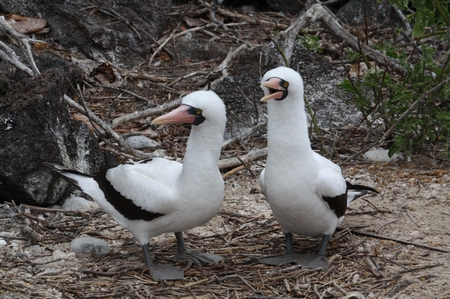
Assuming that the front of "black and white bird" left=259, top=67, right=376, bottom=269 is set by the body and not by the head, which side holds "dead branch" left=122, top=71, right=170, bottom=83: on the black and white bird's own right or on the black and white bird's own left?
on the black and white bird's own right

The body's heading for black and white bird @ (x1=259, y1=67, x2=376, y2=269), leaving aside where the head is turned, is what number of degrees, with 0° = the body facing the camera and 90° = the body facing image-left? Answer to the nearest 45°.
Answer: approximately 45°

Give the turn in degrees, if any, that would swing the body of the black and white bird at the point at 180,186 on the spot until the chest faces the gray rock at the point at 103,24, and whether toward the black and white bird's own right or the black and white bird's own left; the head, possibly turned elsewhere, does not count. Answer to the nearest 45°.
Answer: approximately 135° to the black and white bird's own left

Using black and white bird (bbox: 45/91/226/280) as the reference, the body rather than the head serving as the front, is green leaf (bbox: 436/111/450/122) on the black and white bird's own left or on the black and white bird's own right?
on the black and white bird's own left

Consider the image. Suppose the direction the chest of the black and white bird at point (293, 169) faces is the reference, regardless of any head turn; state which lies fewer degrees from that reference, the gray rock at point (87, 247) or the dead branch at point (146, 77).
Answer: the gray rock

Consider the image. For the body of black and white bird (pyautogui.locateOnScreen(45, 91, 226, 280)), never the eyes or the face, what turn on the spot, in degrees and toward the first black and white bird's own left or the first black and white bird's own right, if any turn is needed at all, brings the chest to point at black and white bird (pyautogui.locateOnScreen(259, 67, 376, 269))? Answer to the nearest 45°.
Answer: approximately 45° to the first black and white bird's own left

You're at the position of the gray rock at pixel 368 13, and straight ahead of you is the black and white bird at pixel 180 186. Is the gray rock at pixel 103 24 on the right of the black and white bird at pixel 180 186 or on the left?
right

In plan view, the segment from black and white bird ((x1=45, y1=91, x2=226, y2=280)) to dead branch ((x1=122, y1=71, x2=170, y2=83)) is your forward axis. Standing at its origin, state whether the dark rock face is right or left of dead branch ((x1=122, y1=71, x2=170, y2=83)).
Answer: left

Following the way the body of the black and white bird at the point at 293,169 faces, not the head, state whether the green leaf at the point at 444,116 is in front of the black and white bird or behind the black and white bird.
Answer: behind

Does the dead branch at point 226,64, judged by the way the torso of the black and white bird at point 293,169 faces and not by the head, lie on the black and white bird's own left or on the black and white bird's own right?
on the black and white bird's own right

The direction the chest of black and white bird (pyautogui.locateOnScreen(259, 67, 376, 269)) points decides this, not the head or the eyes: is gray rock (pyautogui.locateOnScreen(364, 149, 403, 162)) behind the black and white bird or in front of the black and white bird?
behind

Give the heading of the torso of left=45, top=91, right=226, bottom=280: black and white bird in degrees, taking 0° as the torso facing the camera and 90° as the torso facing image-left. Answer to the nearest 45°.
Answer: approximately 315°

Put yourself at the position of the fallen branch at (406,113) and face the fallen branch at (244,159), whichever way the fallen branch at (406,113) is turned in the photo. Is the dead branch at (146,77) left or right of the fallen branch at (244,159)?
right
